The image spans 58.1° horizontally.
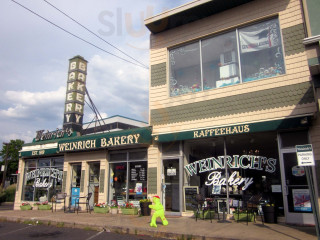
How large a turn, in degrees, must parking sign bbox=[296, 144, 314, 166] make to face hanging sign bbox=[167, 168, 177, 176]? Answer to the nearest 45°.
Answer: approximately 135° to its right

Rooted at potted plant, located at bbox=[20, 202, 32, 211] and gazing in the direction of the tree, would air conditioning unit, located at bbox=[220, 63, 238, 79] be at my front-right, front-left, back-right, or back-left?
back-right

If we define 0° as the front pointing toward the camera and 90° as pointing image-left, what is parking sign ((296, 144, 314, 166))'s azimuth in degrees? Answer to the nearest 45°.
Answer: approximately 0°

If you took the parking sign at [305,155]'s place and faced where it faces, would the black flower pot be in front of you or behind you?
behind

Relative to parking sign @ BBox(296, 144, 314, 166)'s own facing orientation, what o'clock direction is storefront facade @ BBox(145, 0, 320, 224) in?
The storefront facade is roughly at 5 o'clock from the parking sign.

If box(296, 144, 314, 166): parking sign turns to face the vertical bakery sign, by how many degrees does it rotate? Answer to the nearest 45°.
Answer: approximately 135° to its right

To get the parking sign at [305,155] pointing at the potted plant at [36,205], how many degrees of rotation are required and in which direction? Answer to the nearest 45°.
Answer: approximately 90° to its right

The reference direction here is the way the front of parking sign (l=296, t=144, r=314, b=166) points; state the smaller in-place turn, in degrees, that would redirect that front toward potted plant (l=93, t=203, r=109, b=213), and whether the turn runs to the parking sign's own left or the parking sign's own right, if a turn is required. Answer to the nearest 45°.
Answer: approximately 135° to the parking sign's own right

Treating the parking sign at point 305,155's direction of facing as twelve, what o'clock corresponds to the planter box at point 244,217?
The planter box is roughly at 5 o'clock from the parking sign.

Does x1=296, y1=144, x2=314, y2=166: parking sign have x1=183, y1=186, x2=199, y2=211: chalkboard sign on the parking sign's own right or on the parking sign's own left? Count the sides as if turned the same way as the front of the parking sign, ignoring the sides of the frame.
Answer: on the parking sign's own right
